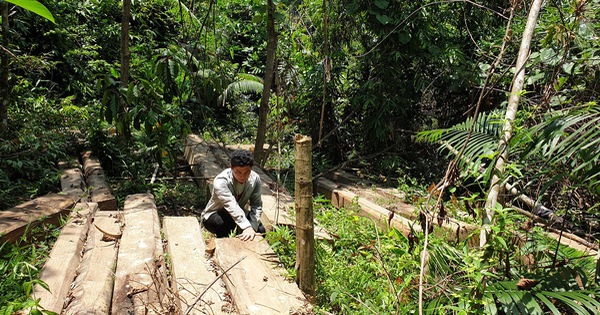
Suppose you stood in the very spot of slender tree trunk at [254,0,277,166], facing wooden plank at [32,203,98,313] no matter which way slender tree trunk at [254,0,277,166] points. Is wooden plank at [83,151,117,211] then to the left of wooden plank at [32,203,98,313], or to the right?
right

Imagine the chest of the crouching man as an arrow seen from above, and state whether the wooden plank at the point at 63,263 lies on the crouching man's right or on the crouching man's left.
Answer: on the crouching man's right

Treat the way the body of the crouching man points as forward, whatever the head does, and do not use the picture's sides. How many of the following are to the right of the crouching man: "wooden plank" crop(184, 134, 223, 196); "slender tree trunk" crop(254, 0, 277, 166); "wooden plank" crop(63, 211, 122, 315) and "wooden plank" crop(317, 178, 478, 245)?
1

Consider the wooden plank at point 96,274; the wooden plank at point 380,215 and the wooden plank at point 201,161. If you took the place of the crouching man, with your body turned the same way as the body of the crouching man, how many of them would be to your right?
1

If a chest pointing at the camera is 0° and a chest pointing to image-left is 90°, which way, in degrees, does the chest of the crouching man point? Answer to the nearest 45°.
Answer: approximately 315°

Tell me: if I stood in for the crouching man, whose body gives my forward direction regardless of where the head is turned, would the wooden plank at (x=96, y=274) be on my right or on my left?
on my right

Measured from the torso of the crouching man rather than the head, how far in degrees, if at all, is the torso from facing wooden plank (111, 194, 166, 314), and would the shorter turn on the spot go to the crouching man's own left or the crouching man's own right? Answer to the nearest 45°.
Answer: approximately 90° to the crouching man's own right
